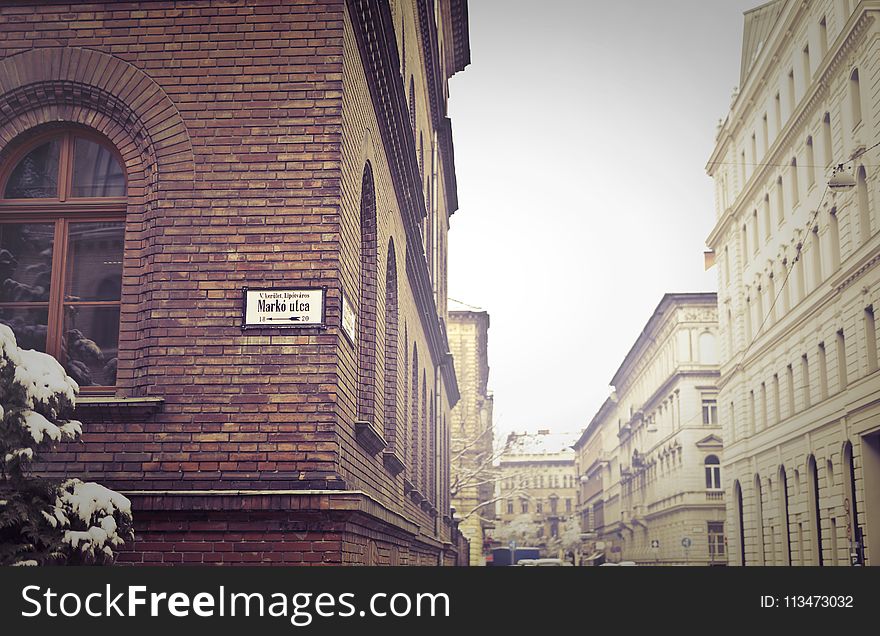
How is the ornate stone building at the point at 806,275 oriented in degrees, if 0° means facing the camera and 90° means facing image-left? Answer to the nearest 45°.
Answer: approximately 90°

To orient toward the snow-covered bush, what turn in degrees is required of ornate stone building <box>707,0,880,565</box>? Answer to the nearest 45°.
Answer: approximately 90° to its left

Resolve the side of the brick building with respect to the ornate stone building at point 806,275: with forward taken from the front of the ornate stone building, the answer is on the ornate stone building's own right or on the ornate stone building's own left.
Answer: on the ornate stone building's own left
